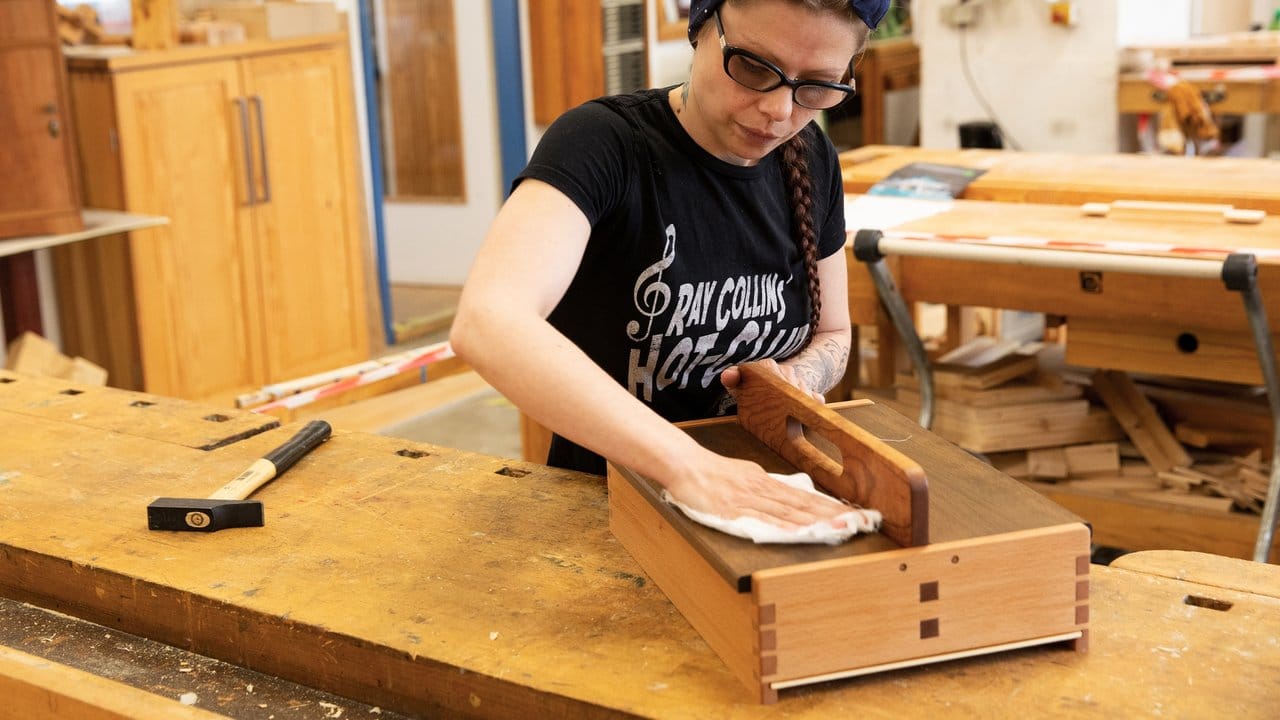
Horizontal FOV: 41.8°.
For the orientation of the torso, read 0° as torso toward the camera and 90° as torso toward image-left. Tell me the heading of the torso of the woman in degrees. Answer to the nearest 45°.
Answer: approximately 315°

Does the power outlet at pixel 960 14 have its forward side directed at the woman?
yes

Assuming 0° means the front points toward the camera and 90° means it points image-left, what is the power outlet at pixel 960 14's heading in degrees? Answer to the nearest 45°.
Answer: approximately 0°

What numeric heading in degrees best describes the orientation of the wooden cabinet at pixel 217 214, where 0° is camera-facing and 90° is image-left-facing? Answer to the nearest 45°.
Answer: approximately 315°

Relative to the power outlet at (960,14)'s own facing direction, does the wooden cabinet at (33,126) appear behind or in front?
in front

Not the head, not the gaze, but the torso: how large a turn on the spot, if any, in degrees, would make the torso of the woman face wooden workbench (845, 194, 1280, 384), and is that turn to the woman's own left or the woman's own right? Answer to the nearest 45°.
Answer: approximately 90° to the woman's own left

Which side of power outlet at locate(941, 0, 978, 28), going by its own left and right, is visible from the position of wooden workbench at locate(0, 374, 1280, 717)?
front
